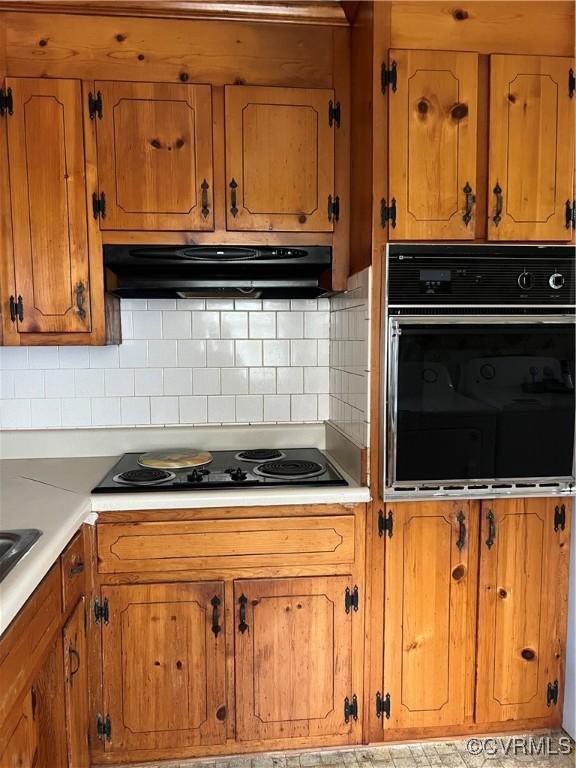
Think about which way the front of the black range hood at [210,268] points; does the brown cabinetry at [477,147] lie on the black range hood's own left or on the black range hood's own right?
on the black range hood's own left

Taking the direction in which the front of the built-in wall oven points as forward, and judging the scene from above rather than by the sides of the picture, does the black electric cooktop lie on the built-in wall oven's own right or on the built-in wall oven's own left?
on the built-in wall oven's own right

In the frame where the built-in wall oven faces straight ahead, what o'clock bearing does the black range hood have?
The black range hood is roughly at 3 o'clock from the built-in wall oven.

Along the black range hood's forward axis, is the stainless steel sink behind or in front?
in front

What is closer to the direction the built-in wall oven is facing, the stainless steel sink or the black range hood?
the stainless steel sink
